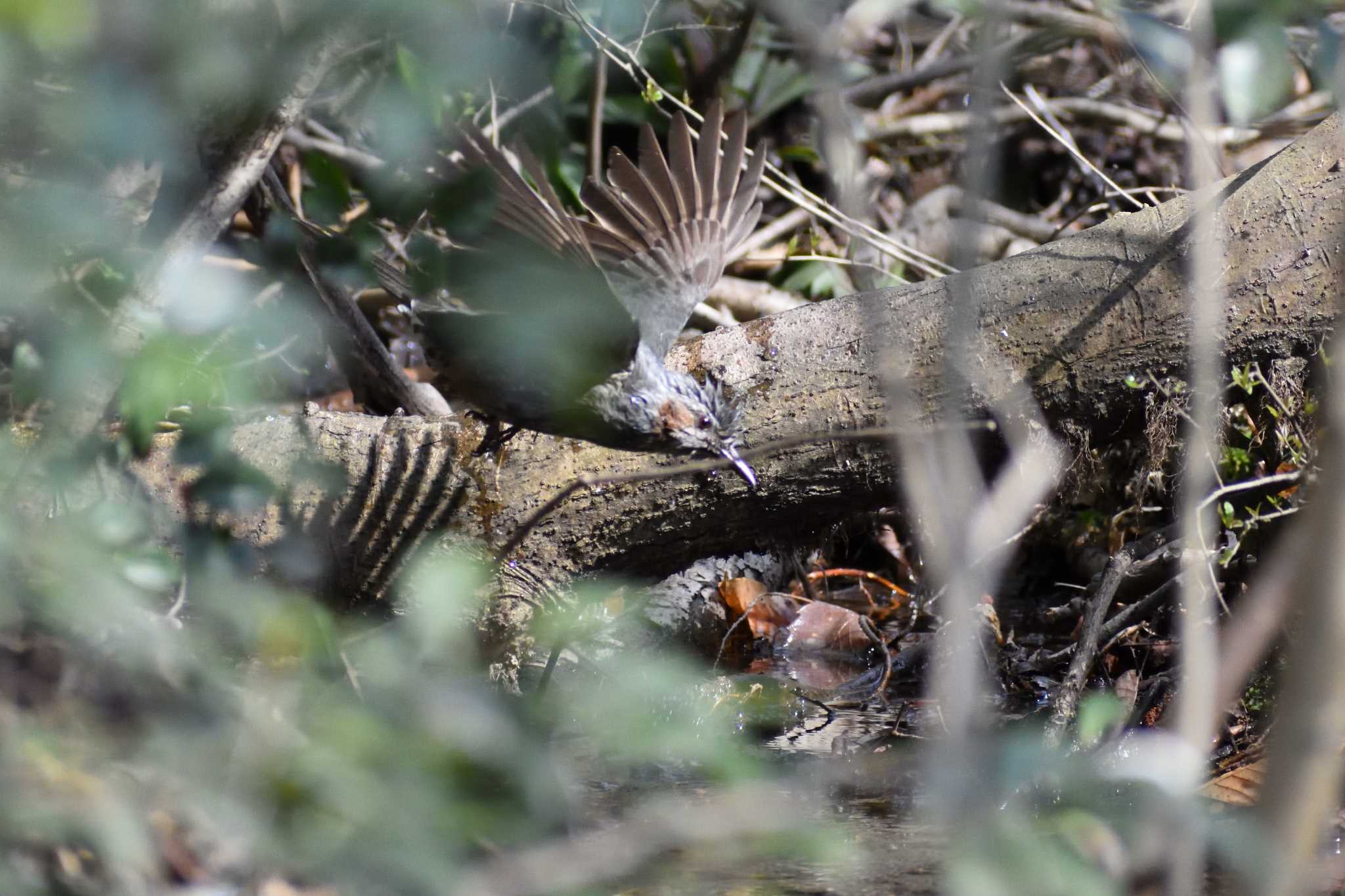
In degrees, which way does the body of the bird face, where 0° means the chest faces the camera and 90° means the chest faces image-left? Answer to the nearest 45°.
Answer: approximately 270°

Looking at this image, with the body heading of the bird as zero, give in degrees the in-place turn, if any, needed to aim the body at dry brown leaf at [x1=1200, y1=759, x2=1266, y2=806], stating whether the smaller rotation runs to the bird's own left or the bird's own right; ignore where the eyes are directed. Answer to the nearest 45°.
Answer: approximately 45° to the bird's own right

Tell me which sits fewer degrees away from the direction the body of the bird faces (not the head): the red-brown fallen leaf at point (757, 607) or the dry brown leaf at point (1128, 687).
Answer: the dry brown leaf
